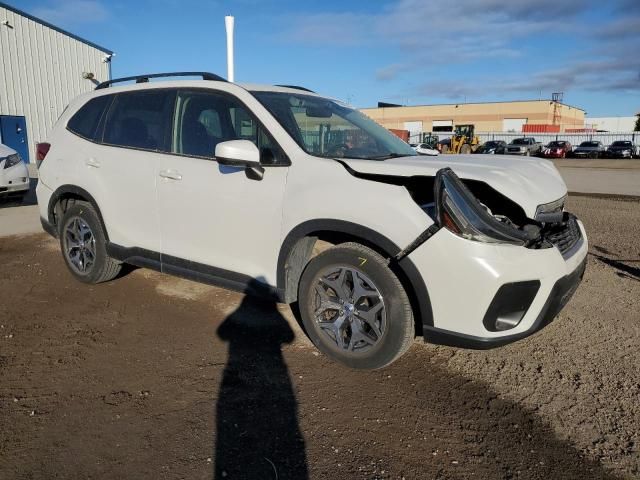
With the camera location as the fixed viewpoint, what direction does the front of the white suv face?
facing the viewer and to the right of the viewer

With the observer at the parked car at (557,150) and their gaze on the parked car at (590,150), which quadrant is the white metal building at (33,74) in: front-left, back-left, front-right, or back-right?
back-right

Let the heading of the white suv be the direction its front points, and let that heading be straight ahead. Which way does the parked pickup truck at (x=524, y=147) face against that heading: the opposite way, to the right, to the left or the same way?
to the right

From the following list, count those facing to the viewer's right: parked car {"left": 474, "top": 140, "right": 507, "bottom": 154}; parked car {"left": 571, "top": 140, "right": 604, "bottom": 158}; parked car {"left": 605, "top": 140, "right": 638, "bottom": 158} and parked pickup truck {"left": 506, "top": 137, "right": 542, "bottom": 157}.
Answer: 0

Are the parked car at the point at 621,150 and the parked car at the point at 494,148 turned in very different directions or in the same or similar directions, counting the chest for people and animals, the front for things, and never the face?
same or similar directions

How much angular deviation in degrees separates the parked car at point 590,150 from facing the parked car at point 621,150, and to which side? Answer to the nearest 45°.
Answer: approximately 135° to its left

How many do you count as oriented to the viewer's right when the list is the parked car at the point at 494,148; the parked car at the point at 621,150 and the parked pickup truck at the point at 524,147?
0

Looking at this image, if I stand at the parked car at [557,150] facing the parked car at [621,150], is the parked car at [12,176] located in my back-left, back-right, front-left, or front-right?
back-right

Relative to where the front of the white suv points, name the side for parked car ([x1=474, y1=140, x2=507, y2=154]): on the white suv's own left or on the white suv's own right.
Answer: on the white suv's own left

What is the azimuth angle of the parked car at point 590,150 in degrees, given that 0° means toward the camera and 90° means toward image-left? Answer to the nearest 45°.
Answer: approximately 45°

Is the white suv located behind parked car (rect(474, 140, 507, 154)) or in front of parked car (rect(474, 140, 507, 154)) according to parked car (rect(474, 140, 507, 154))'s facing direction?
in front

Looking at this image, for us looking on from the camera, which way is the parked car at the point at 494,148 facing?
facing the viewer and to the left of the viewer

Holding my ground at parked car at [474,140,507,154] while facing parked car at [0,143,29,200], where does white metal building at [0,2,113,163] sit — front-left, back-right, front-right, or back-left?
front-right
